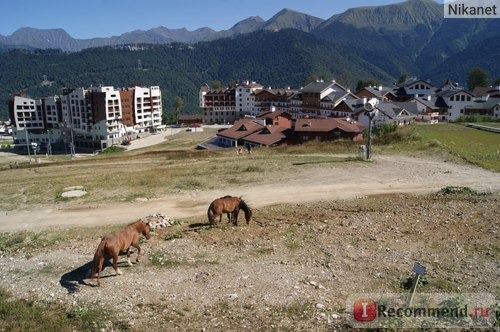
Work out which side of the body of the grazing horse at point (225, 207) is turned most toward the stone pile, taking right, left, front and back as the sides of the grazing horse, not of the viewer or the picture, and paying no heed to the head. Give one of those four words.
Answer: back

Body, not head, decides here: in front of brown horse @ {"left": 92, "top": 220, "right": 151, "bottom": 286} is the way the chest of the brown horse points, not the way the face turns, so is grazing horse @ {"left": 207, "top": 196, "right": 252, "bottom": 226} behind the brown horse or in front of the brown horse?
in front

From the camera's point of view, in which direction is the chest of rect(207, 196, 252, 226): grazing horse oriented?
to the viewer's right

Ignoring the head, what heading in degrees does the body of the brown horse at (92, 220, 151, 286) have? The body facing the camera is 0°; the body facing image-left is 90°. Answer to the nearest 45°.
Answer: approximately 225°

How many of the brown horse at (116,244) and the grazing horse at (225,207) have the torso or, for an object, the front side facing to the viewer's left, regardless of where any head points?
0

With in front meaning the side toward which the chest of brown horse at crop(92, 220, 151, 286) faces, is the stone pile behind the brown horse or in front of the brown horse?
in front

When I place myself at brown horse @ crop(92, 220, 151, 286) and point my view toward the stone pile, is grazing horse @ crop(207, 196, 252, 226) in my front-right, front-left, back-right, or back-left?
front-right

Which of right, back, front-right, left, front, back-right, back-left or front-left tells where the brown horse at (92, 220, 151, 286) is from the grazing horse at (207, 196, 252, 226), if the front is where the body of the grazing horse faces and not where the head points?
back-right
